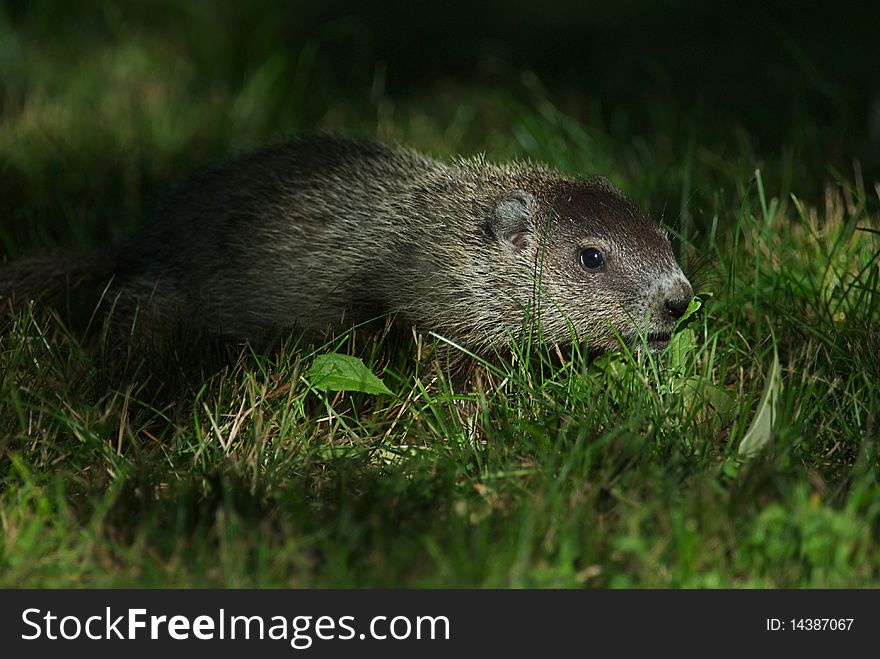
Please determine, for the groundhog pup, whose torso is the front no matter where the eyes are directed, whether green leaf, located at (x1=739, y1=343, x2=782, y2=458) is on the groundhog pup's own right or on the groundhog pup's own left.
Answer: on the groundhog pup's own right

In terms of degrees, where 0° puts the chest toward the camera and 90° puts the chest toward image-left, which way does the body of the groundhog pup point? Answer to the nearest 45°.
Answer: approximately 270°

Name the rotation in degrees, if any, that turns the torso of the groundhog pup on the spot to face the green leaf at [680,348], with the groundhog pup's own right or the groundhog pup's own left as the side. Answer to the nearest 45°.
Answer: approximately 45° to the groundhog pup's own right
